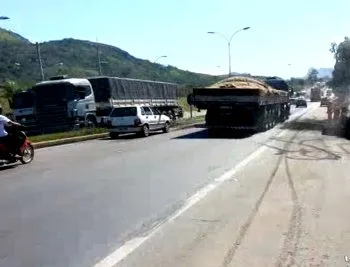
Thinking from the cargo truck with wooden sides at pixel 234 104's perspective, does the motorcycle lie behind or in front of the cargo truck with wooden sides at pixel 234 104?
behind

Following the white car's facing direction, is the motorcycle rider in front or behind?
behind

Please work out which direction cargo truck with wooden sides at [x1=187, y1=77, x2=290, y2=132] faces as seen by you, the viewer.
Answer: facing away from the viewer and to the right of the viewer

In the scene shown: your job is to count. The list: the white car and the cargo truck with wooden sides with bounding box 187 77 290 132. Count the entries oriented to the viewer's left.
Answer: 0
